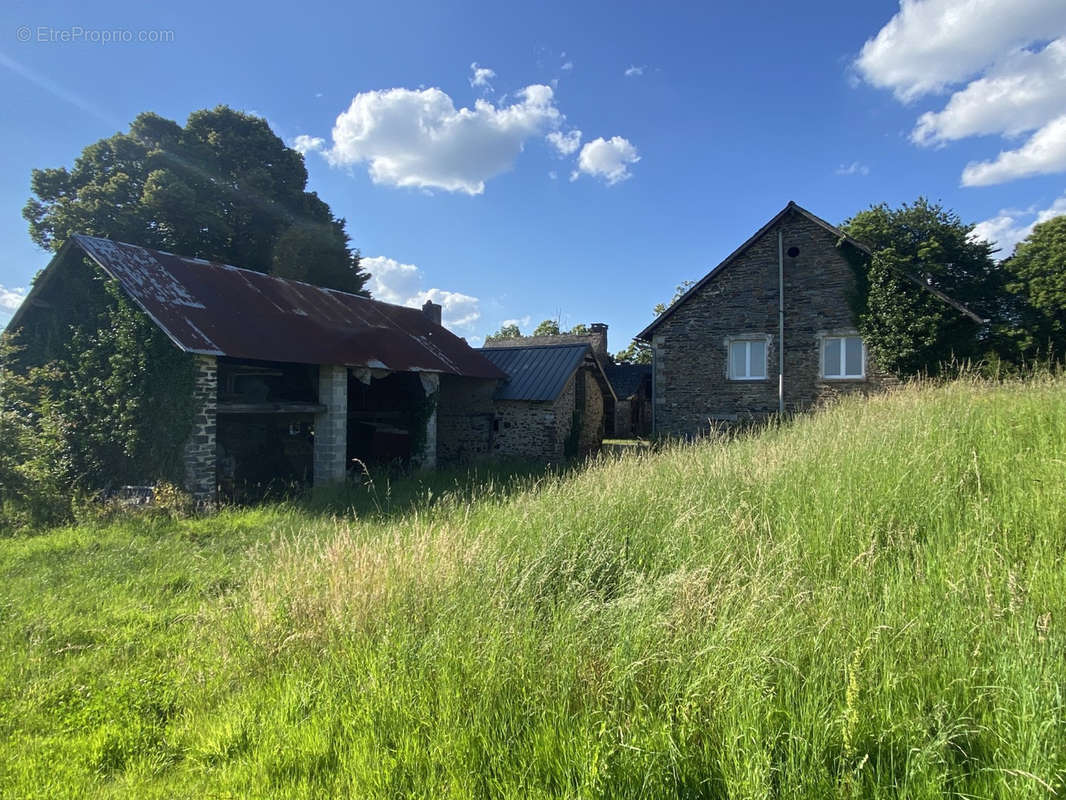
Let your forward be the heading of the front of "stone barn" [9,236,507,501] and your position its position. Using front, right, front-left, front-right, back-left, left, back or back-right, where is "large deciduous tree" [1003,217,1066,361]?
front-left

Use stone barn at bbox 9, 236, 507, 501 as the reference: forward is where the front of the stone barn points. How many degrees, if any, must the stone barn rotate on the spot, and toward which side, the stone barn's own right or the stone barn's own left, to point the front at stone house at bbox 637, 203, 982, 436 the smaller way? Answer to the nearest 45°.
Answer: approximately 45° to the stone barn's own left

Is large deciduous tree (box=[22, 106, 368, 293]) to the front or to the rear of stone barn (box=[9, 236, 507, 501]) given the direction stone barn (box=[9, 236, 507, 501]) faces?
to the rear

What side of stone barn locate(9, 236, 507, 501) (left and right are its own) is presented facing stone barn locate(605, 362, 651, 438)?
left
